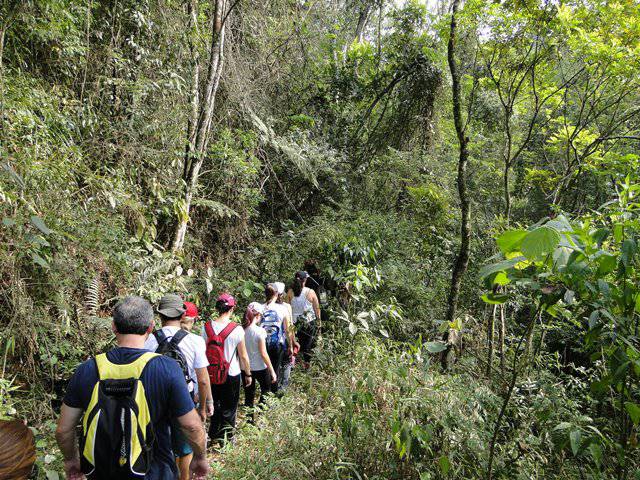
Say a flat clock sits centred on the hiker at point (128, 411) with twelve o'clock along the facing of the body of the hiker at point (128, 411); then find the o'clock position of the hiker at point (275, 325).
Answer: the hiker at point (275, 325) is roughly at 1 o'clock from the hiker at point (128, 411).

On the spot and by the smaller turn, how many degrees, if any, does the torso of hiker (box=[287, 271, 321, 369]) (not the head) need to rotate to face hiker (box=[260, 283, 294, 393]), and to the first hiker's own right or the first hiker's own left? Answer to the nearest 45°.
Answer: approximately 180°

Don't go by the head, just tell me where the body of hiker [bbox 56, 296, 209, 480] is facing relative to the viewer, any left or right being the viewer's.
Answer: facing away from the viewer

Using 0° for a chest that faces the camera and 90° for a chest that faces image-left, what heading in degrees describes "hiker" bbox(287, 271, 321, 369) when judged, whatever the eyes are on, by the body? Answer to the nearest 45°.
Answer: approximately 180°

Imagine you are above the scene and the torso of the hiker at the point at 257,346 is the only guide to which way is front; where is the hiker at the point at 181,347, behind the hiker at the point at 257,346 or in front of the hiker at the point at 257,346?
behind

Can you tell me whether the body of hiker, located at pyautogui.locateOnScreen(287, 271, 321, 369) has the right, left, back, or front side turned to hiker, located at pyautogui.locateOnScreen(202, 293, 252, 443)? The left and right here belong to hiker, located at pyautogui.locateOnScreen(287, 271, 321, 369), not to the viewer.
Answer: back

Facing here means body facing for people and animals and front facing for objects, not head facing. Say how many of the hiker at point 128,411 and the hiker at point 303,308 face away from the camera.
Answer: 2

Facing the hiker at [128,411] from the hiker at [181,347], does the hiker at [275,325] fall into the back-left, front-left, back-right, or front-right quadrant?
back-left

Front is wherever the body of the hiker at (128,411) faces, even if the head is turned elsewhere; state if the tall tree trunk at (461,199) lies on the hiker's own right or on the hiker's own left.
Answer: on the hiker's own right

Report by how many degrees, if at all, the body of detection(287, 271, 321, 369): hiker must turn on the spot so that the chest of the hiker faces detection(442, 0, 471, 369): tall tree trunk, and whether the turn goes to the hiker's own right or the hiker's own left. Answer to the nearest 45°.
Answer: approximately 90° to the hiker's own right

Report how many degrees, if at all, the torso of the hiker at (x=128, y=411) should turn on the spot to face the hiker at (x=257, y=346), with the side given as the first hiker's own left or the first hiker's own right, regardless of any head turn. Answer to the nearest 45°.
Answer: approximately 45° to the first hiker's own right

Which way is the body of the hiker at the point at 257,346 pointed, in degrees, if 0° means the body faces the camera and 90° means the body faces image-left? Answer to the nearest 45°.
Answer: approximately 225°
